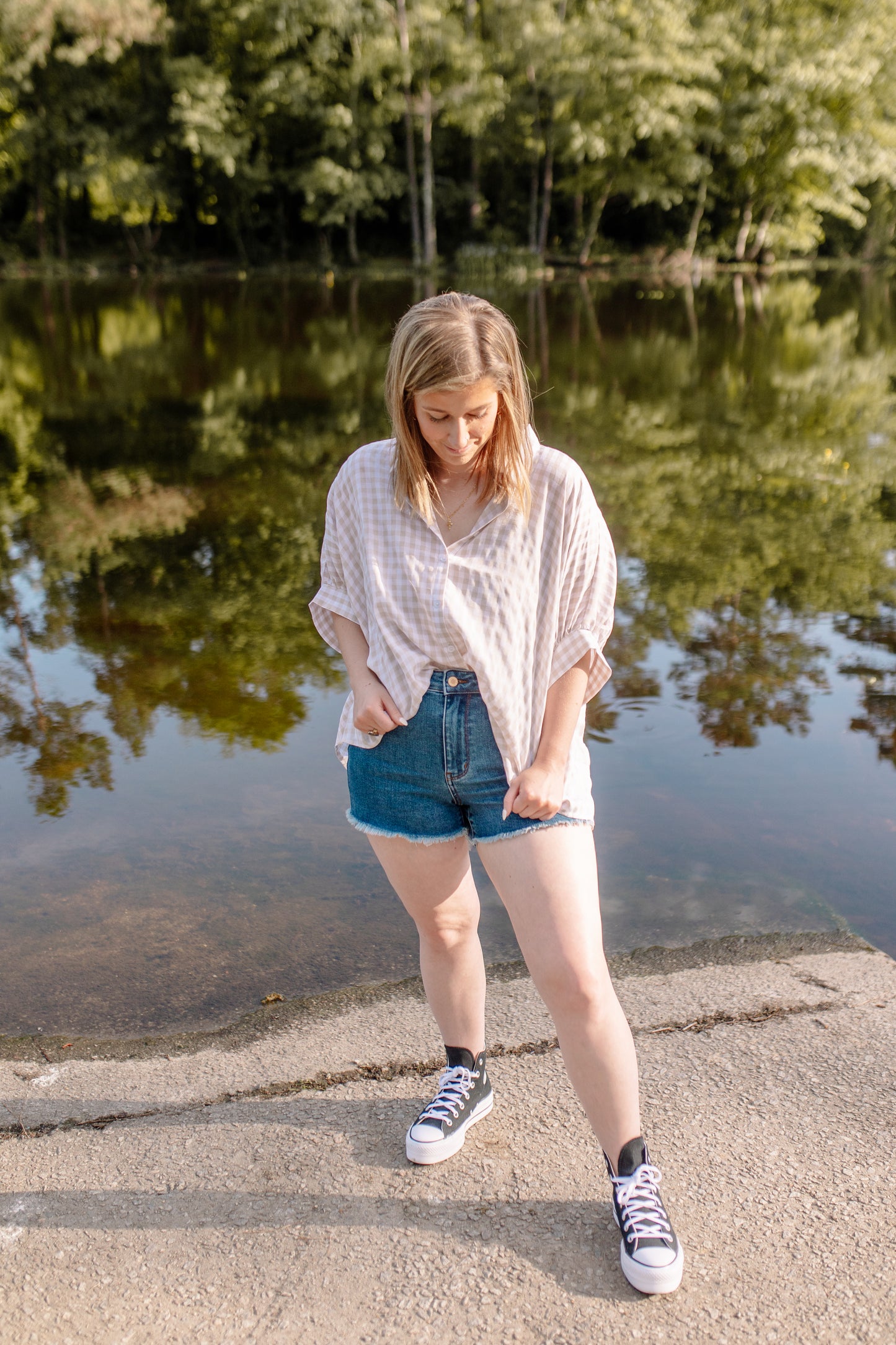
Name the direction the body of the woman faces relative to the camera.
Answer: toward the camera
